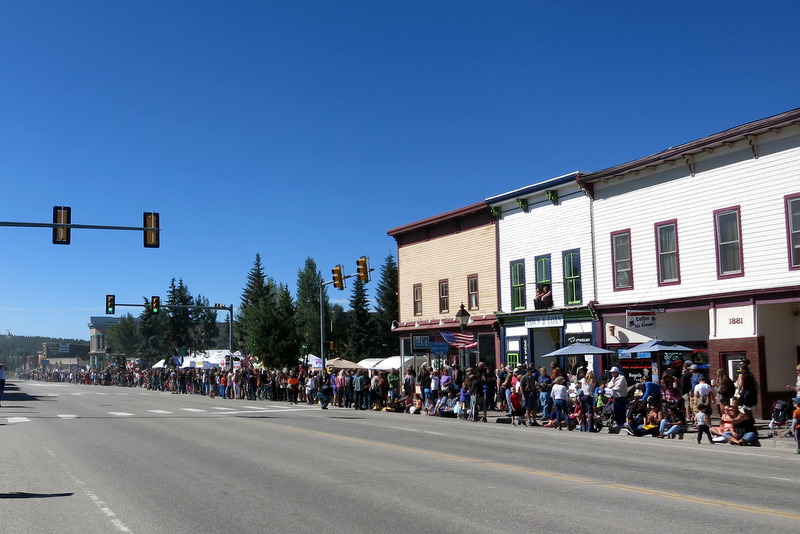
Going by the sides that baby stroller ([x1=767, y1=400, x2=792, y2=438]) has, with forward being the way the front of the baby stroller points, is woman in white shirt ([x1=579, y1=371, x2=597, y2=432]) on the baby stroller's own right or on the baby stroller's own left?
on the baby stroller's own right

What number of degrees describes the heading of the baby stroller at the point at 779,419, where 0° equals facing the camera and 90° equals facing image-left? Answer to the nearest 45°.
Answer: approximately 45°

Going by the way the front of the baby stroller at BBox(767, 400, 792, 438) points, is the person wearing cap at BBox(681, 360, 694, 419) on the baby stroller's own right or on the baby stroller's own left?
on the baby stroller's own right
